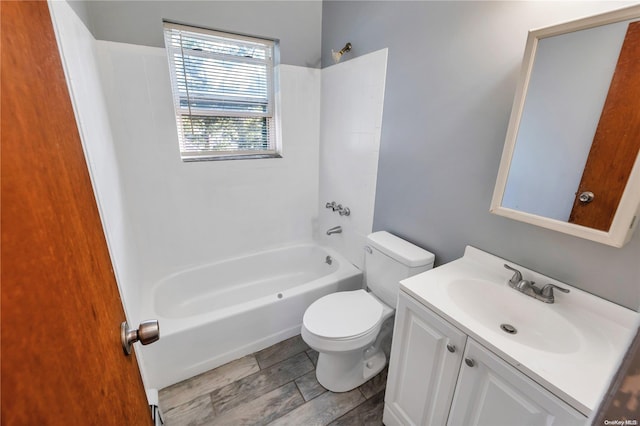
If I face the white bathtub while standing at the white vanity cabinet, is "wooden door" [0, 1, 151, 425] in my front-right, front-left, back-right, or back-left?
front-left

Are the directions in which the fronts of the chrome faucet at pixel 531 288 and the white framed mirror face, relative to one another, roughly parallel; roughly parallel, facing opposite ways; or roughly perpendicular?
roughly parallel

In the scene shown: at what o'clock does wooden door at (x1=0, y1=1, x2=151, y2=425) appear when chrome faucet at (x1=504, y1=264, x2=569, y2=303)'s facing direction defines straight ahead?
The wooden door is roughly at 11 o'clock from the chrome faucet.

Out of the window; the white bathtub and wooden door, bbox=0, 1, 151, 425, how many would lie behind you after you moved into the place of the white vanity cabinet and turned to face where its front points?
0

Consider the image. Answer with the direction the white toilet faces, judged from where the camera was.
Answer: facing the viewer and to the left of the viewer

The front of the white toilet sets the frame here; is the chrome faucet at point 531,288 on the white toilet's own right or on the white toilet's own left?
on the white toilet's own left

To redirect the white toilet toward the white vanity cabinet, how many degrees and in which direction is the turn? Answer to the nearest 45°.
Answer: approximately 90° to its left

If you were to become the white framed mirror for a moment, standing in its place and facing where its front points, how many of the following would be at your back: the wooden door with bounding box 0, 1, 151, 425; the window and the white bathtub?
0
